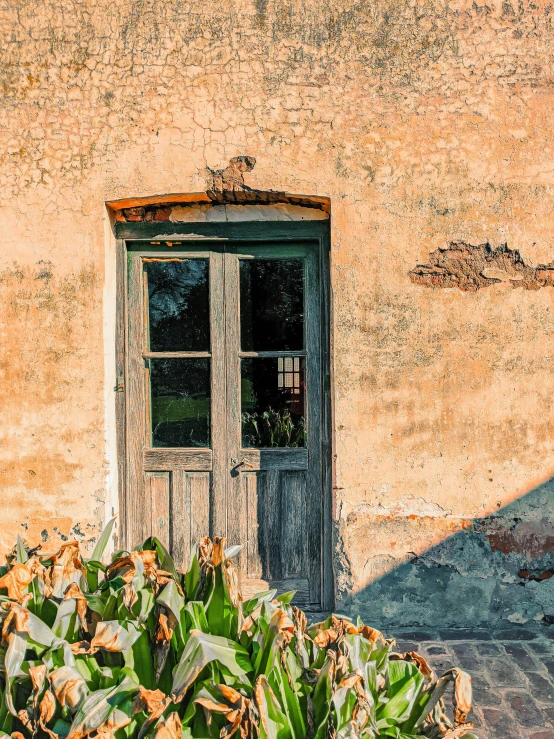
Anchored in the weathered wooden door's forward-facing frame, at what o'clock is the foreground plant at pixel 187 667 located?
The foreground plant is roughly at 12 o'clock from the weathered wooden door.

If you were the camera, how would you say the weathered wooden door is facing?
facing the viewer
